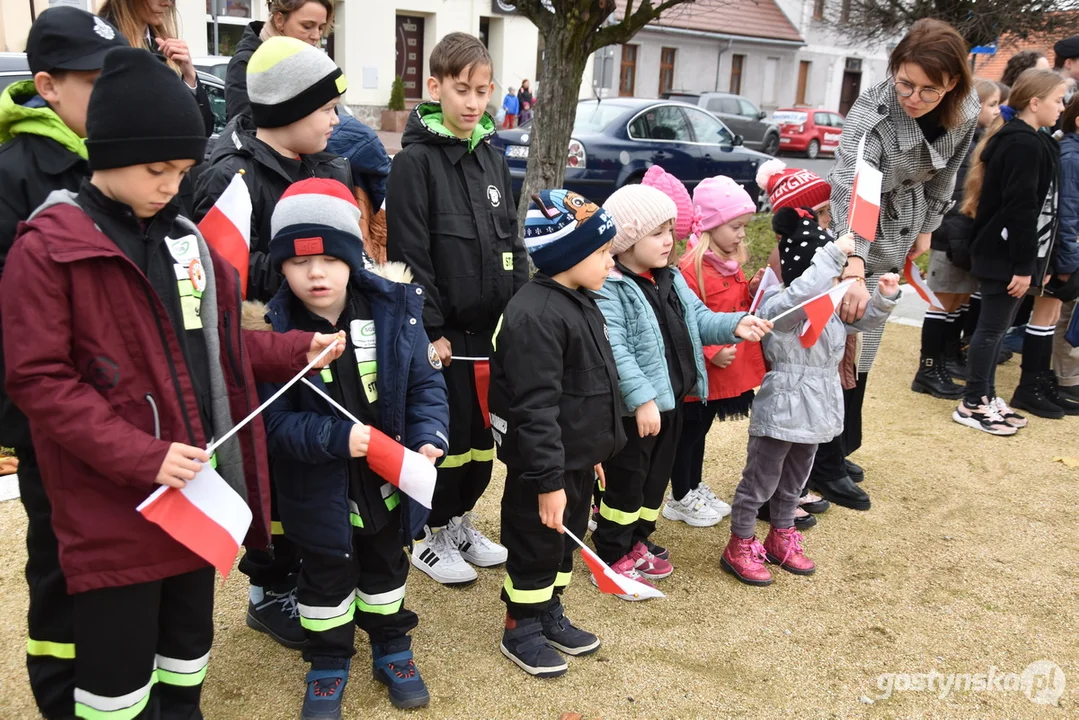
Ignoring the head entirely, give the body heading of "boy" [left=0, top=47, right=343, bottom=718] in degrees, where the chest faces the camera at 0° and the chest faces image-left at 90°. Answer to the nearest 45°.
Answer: approximately 315°

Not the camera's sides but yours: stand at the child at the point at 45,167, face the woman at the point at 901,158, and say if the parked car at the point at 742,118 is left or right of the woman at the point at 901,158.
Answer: left

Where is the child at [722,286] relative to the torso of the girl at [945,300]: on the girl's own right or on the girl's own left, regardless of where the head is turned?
on the girl's own right

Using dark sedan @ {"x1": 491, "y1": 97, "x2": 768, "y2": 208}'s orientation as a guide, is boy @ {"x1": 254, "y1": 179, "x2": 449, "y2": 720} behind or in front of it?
behind

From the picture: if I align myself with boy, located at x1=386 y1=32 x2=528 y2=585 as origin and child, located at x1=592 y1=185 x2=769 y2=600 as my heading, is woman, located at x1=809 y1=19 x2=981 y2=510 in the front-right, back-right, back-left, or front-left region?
front-left

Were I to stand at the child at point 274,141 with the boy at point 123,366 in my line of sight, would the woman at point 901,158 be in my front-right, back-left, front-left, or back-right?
back-left

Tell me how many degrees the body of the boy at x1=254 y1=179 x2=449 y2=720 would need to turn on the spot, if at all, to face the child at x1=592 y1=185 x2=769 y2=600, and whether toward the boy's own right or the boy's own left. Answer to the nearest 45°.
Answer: approximately 135° to the boy's own left

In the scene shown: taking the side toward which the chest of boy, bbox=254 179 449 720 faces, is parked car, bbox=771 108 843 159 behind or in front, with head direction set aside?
behind

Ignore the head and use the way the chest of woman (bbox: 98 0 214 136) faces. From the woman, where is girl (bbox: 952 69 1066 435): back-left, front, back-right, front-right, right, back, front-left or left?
front-left

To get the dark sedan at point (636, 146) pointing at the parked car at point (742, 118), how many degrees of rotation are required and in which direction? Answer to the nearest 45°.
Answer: approximately 45° to its left

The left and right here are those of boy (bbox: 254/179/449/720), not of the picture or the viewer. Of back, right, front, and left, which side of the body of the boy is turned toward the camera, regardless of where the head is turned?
front
